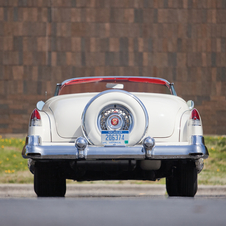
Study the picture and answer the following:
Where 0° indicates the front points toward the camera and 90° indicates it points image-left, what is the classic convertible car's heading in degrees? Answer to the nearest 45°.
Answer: approximately 180°
